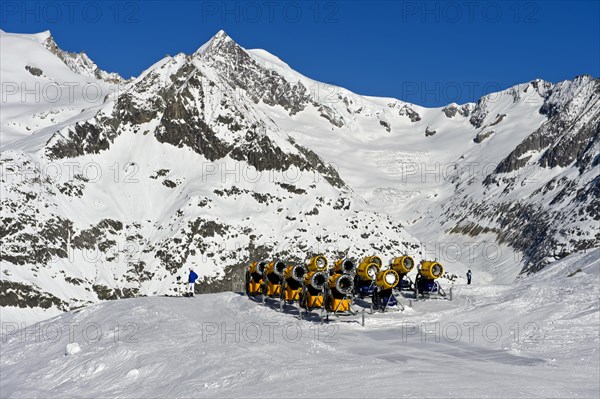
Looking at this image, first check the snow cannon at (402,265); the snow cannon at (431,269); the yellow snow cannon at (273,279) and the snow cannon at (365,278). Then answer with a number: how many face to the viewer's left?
0

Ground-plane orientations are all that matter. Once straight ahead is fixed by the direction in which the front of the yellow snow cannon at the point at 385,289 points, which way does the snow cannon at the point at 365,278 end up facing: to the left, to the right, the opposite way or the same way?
the same way

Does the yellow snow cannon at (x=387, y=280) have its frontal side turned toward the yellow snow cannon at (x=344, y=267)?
no

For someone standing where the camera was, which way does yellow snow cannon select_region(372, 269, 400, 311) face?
facing the viewer and to the right of the viewer

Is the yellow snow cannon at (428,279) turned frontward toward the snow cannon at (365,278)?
no

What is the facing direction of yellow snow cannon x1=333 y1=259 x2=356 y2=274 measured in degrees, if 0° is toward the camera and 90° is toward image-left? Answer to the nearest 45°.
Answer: approximately 315°

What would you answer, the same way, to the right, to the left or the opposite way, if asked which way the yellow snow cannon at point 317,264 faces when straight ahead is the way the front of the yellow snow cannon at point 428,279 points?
the same way

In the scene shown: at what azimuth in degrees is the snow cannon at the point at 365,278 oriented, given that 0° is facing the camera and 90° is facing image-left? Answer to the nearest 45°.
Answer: approximately 315°

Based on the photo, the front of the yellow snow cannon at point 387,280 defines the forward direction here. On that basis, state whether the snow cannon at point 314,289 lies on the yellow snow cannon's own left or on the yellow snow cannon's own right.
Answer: on the yellow snow cannon's own right

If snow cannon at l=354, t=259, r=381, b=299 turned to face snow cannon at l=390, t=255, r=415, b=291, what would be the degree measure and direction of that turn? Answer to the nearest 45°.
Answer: approximately 90° to its left

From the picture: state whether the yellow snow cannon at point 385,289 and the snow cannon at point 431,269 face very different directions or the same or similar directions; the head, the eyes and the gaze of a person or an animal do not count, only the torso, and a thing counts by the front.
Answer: same or similar directions

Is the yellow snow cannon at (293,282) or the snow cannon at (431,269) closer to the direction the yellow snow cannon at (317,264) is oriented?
the snow cannon

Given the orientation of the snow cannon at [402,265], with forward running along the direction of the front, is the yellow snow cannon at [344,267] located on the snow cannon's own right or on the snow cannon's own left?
on the snow cannon's own right

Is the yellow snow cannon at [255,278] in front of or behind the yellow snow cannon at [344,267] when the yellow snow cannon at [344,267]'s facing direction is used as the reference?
behind

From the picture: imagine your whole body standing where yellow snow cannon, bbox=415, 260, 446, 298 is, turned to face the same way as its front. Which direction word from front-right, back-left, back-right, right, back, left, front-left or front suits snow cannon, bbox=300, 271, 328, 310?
right

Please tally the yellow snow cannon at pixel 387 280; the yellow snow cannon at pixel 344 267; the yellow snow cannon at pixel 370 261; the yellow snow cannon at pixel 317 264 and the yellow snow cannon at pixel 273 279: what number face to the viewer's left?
0

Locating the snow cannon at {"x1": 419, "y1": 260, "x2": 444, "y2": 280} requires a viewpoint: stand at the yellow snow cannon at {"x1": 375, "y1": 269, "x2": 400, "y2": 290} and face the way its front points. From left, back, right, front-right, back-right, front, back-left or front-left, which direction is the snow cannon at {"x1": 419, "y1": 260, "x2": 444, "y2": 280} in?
left
